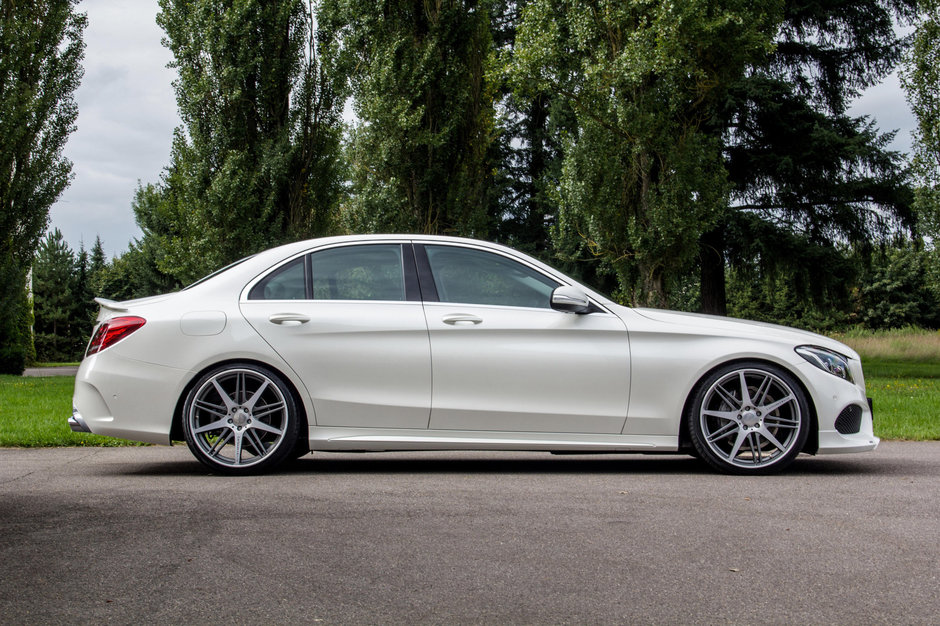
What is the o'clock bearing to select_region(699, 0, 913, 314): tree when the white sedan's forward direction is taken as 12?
The tree is roughly at 10 o'clock from the white sedan.

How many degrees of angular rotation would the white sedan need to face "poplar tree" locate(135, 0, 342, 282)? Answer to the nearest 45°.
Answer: approximately 90° to its left

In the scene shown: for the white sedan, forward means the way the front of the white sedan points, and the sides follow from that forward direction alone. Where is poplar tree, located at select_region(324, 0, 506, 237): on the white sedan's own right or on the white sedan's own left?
on the white sedan's own left

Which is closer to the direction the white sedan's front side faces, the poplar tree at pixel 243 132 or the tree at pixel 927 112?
the tree

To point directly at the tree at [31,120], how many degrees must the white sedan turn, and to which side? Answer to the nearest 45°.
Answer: approximately 135° to its left

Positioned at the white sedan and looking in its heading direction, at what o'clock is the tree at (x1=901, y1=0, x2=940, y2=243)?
The tree is roughly at 10 o'clock from the white sedan.

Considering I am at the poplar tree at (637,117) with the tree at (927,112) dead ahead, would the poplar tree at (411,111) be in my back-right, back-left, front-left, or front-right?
back-left

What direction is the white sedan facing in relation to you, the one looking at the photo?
facing to the right of the viewer
